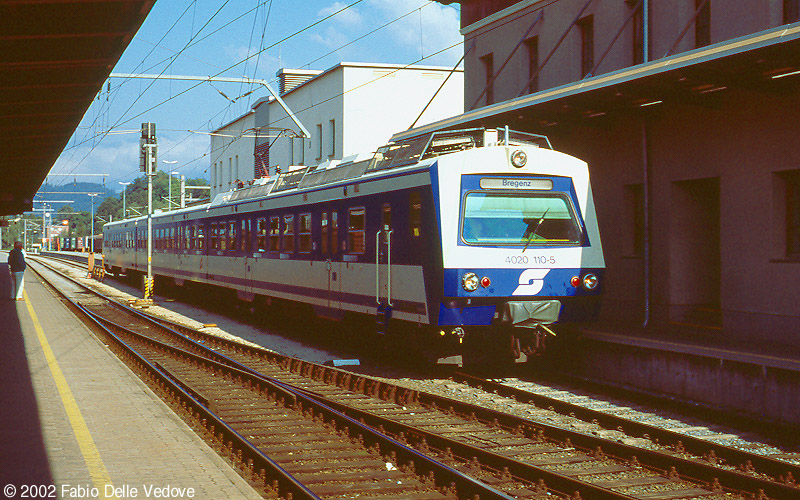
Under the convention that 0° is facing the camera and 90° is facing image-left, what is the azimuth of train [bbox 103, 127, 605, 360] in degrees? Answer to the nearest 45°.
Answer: approximately 315°

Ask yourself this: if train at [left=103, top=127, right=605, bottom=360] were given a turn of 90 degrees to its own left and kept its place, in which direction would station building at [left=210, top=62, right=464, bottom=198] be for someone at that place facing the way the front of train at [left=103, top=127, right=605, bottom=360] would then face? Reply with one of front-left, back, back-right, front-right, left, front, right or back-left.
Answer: front-left

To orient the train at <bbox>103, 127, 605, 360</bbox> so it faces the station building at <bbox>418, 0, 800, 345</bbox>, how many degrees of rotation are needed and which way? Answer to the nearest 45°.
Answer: approximately 90° to its left

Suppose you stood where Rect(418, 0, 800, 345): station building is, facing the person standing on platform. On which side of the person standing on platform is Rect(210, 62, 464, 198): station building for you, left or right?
right
